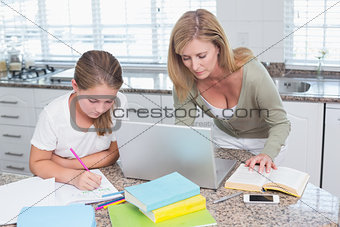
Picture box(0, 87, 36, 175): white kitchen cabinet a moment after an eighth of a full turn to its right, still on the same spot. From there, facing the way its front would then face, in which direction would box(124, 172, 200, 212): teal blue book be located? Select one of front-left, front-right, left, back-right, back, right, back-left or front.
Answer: front-left

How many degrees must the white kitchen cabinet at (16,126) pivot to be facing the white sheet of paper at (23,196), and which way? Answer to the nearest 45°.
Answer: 0° — it already faces it

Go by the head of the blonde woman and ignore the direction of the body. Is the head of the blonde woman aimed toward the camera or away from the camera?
toward the camera

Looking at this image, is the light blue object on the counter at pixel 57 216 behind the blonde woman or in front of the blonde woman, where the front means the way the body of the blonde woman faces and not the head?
in front

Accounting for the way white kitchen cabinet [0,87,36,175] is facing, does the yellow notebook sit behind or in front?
in front

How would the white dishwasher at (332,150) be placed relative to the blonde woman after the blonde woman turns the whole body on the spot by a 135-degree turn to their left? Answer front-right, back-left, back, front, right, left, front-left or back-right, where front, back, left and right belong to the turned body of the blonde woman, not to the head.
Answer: front-left

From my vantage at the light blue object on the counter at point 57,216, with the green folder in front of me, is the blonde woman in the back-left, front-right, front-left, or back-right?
front-left

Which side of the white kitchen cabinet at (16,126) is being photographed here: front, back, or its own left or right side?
front

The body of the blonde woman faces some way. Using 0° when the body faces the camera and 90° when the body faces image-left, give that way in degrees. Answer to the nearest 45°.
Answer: approximately 45°

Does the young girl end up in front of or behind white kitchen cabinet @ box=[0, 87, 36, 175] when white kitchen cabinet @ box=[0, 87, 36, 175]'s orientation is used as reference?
in front

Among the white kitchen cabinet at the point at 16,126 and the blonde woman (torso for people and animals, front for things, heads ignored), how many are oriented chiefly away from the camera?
0

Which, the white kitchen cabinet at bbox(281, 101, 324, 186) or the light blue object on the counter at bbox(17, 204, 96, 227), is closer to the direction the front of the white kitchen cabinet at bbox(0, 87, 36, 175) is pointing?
the light blue object on the counter

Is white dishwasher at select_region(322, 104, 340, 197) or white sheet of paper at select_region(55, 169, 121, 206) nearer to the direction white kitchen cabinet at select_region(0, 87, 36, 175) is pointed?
the white sheet of paper

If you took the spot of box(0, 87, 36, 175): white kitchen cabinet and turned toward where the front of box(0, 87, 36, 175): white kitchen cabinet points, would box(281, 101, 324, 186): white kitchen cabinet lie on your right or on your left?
on your left

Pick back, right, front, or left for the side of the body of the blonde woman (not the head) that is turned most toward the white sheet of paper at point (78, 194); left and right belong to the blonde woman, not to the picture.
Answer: front

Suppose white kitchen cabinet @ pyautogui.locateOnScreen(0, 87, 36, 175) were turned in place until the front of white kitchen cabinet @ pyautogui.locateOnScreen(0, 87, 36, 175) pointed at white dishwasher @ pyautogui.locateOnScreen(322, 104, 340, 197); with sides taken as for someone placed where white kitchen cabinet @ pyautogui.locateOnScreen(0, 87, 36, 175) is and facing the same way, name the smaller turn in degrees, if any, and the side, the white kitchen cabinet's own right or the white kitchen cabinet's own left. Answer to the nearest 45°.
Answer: approximately 45° to the white kitchen cabinet's own left
